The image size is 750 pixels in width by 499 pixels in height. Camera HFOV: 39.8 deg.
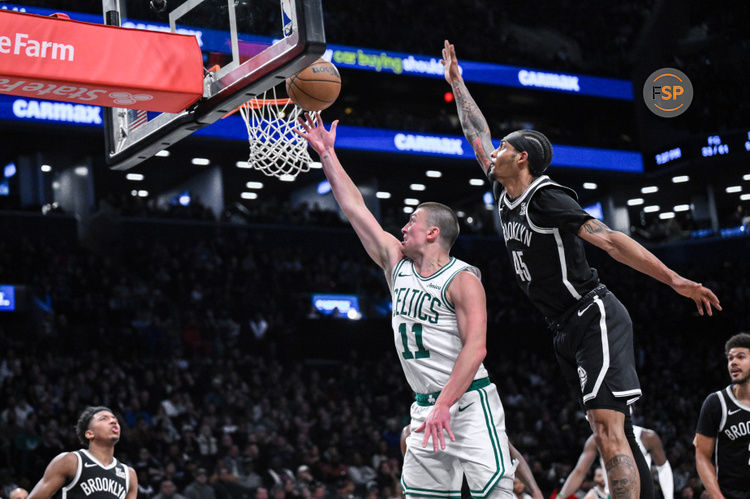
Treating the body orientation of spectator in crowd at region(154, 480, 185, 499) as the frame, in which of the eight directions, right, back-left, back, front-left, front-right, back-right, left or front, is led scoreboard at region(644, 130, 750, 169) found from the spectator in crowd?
back-left

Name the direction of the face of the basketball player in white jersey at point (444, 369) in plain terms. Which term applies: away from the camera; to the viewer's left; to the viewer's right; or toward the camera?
to the viewer's left

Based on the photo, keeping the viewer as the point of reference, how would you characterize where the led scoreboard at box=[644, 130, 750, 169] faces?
facing the viewer and to the left of the viewer

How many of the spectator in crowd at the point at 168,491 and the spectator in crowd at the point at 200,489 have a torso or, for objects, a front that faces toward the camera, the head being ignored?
2

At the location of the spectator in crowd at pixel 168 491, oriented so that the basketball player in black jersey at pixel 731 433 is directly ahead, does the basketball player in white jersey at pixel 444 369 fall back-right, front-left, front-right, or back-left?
front-right

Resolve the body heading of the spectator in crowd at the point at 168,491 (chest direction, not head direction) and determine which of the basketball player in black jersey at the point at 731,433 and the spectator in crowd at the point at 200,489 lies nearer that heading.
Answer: the basketball player in black jersey

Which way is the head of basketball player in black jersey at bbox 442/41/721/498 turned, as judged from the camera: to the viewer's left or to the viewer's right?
to the viewer's left

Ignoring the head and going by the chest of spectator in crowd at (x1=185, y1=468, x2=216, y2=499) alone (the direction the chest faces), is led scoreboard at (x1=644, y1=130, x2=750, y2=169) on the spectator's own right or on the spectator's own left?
on the spectator's own left

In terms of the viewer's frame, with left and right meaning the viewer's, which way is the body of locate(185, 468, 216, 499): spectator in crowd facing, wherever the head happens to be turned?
facing the viewer

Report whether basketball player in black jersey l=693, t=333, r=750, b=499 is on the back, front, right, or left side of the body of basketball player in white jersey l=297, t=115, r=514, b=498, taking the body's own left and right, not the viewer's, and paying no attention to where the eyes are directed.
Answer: back

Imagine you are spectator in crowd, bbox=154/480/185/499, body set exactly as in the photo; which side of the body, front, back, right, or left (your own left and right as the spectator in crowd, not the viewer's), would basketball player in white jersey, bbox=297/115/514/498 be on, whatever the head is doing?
front

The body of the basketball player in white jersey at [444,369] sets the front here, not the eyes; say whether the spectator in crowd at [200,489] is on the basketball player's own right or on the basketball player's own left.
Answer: on the basketball player's own right

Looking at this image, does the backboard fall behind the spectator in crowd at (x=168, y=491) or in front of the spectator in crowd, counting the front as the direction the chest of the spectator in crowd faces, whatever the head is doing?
in front

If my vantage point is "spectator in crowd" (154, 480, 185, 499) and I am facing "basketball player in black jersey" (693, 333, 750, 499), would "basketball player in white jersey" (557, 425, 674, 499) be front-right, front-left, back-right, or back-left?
front-left

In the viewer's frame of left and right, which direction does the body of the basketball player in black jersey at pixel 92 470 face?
facing the viewer and to the right of the viewer
